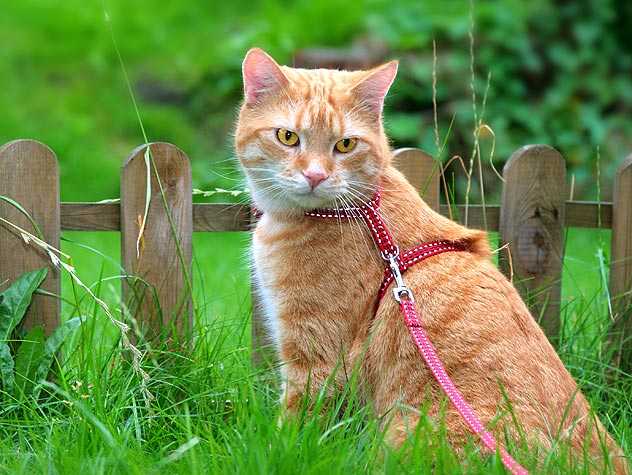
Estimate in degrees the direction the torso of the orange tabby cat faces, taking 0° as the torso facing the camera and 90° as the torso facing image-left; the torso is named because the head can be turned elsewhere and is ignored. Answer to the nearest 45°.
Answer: approximately 90°
